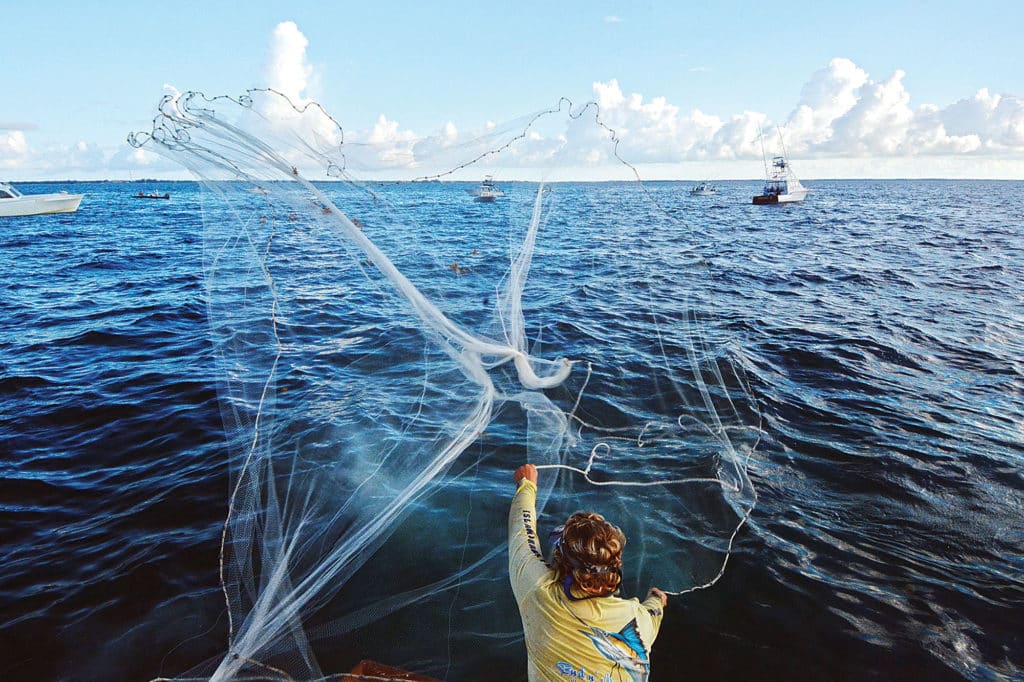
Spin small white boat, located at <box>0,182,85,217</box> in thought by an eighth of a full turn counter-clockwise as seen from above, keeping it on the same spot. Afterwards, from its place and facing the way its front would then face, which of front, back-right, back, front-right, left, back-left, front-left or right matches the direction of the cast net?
back-right

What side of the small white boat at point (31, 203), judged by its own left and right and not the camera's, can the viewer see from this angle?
right
